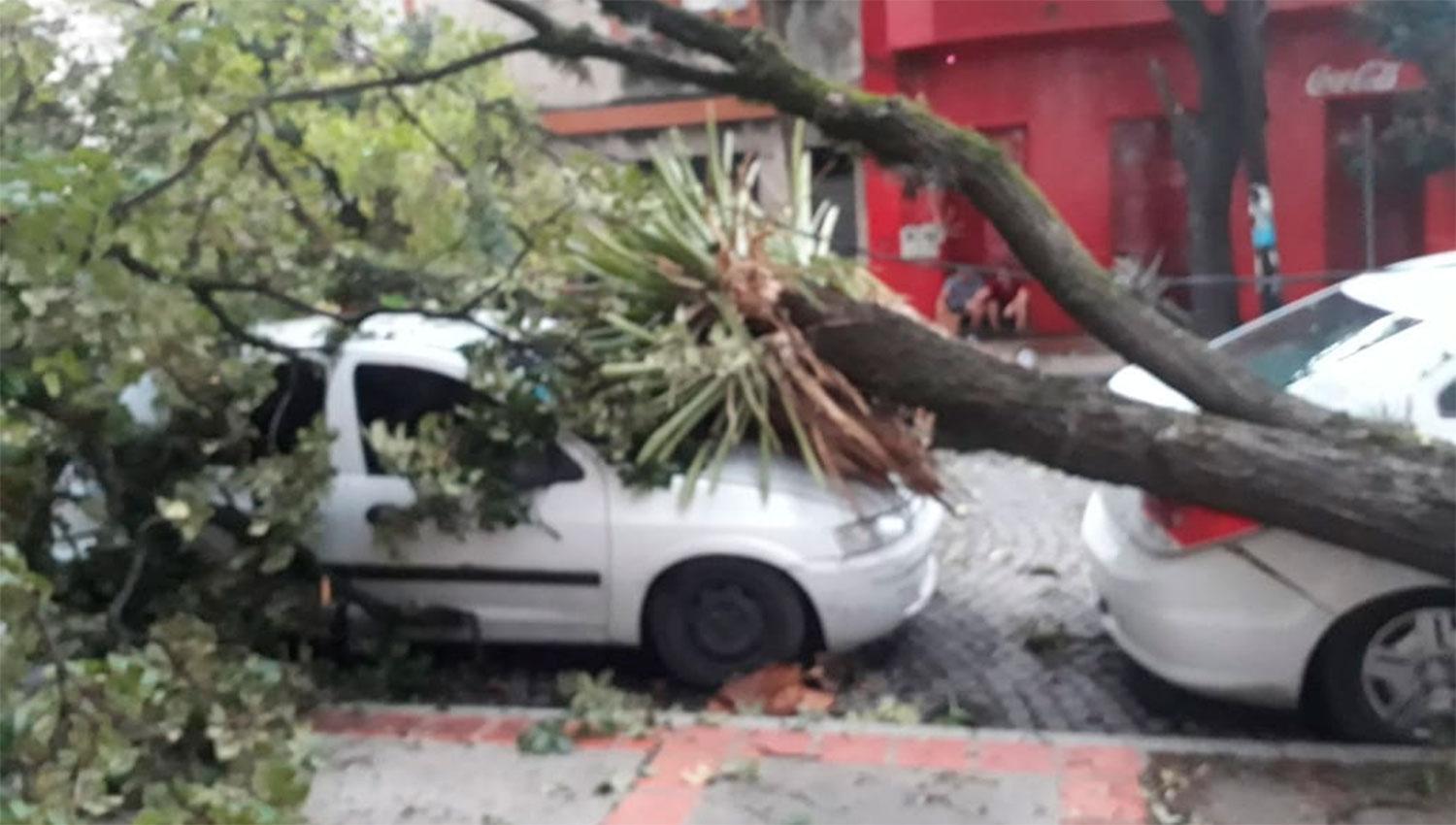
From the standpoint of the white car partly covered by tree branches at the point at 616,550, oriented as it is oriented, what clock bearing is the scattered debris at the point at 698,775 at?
The scattered debris is roughly at 3 o'clock from the white car partly covered by tree branches.

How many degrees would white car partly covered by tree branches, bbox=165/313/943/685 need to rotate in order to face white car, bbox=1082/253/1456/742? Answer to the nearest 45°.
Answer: approximately 45° to its right

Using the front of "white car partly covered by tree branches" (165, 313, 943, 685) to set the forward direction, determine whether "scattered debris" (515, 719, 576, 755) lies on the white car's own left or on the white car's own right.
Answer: on the white car's own right

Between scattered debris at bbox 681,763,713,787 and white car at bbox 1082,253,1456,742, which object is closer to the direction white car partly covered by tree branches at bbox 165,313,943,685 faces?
the white car

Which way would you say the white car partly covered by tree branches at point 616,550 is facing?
to the viewer's right

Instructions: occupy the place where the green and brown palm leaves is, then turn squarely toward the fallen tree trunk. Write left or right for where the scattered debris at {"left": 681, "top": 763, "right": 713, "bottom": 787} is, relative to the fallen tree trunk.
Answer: right

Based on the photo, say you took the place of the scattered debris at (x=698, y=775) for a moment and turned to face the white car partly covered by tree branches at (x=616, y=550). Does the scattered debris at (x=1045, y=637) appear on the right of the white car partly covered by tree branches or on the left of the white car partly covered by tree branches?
right

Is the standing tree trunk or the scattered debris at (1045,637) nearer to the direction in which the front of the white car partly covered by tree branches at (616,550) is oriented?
the scattered debris

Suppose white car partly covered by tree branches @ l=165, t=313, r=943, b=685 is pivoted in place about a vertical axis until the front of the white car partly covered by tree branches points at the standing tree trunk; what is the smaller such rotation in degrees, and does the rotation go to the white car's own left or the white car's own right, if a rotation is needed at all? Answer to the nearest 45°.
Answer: approximately 45° to the white car's own left
